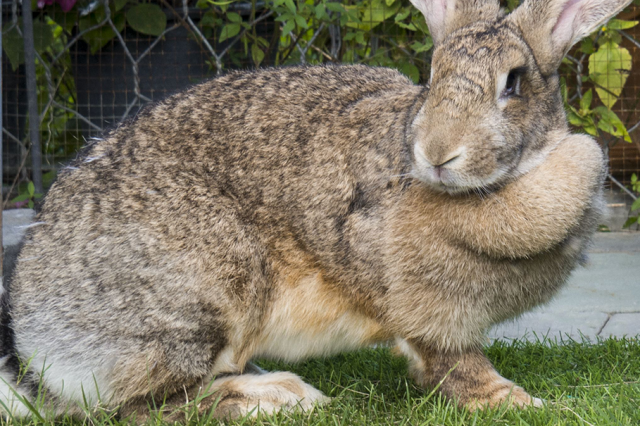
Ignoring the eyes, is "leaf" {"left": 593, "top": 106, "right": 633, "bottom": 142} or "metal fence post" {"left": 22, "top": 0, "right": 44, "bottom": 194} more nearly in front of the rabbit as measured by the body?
the leaf

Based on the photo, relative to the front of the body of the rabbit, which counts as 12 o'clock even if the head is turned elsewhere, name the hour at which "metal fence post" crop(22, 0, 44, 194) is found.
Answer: The metal fence post is roughly at 8 o'clock from the rabbit.

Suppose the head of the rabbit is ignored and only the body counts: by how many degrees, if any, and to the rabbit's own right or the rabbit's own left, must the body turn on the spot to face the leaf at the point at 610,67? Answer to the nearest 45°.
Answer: approximately 45° to the rabbit's own left

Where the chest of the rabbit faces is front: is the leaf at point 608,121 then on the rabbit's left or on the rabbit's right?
on the rabbit's left

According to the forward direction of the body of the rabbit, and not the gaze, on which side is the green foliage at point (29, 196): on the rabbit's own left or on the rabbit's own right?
on the rabbit's own left

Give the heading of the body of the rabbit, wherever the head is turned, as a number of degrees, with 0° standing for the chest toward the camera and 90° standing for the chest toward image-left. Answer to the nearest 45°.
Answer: approximately 270°

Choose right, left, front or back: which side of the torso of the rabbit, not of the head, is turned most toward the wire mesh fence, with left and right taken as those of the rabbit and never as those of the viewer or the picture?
left
